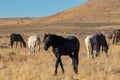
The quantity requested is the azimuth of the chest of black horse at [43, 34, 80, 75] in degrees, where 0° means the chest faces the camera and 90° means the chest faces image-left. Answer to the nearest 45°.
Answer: approximately 45°
